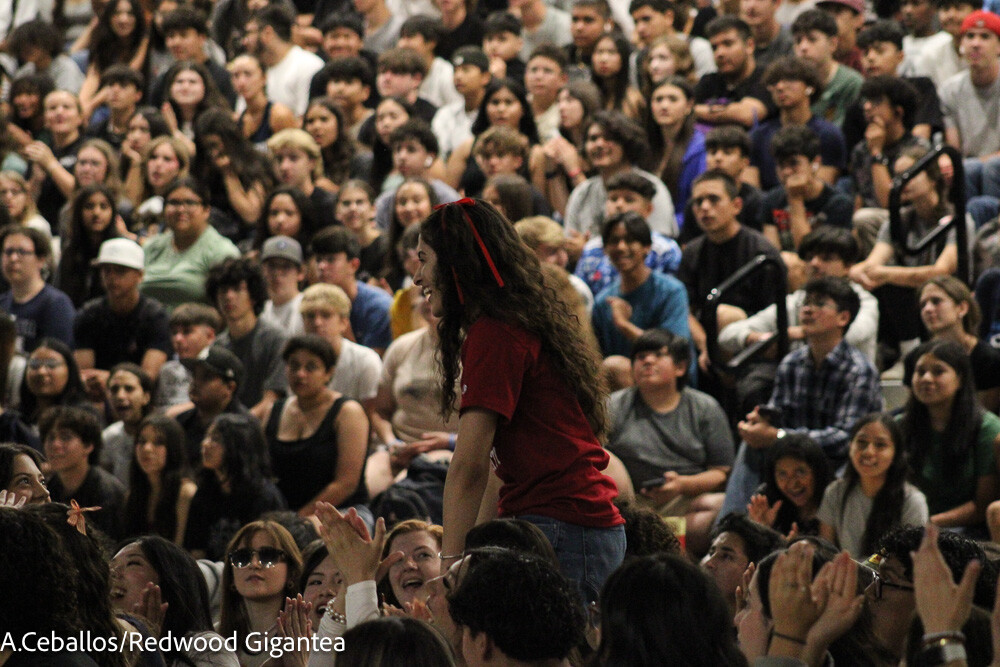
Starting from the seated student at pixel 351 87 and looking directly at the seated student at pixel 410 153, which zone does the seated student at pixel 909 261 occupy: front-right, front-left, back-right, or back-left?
front-left

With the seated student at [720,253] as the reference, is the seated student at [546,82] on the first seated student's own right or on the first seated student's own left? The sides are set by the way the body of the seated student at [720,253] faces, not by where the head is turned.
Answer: on the first seated student's own right

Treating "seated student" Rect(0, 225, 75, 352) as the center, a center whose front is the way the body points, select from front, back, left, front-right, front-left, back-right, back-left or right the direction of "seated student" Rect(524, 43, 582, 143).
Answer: back-left

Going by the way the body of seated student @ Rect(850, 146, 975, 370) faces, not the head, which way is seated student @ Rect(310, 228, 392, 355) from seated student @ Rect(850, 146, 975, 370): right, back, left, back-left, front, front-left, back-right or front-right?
front-right

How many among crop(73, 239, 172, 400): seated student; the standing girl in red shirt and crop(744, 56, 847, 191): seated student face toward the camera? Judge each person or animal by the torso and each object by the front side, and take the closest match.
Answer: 2

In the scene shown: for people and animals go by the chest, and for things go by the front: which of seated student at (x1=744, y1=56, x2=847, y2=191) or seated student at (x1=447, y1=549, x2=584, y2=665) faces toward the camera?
seated student at (x1=744, y1=56, x2=847, y2=191)

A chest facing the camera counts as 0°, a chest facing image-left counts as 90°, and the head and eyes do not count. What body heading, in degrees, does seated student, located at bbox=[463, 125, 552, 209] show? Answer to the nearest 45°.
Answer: approximately 45°

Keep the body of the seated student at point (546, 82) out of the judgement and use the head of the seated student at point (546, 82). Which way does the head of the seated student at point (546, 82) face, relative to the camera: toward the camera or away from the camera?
toward the camera

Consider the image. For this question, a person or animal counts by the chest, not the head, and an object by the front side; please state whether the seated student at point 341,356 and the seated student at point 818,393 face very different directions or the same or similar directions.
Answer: same or similar directions

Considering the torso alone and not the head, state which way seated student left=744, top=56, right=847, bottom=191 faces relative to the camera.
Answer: toward the camera

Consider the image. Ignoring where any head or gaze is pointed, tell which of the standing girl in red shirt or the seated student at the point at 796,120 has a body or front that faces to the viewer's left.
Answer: the standing girl in red shirt

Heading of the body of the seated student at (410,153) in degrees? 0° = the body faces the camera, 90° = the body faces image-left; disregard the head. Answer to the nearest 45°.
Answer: approximately 45°

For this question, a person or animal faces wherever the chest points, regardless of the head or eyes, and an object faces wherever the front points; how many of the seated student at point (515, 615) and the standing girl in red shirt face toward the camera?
0

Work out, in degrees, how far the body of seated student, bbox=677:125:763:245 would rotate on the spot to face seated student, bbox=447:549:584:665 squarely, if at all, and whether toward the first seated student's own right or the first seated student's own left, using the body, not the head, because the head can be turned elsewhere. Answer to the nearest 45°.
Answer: approximately 45° to the first seated student's own left

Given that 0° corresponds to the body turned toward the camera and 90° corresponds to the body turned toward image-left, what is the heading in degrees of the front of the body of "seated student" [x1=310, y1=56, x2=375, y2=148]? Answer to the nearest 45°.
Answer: approximately 45°

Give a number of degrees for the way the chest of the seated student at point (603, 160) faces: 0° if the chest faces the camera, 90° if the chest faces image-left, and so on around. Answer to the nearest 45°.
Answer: approximately 45°

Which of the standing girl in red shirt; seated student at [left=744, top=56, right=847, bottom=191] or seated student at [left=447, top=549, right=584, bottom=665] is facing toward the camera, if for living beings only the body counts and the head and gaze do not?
seated student at [left=744, top=56, right=847, bottom=191]

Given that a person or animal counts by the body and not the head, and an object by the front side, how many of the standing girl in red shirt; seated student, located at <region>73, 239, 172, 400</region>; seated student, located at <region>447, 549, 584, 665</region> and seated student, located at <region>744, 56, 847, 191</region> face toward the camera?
2

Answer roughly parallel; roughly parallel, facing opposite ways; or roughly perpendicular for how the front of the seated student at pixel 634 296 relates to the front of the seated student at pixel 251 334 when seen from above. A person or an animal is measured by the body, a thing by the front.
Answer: roughly parallel
